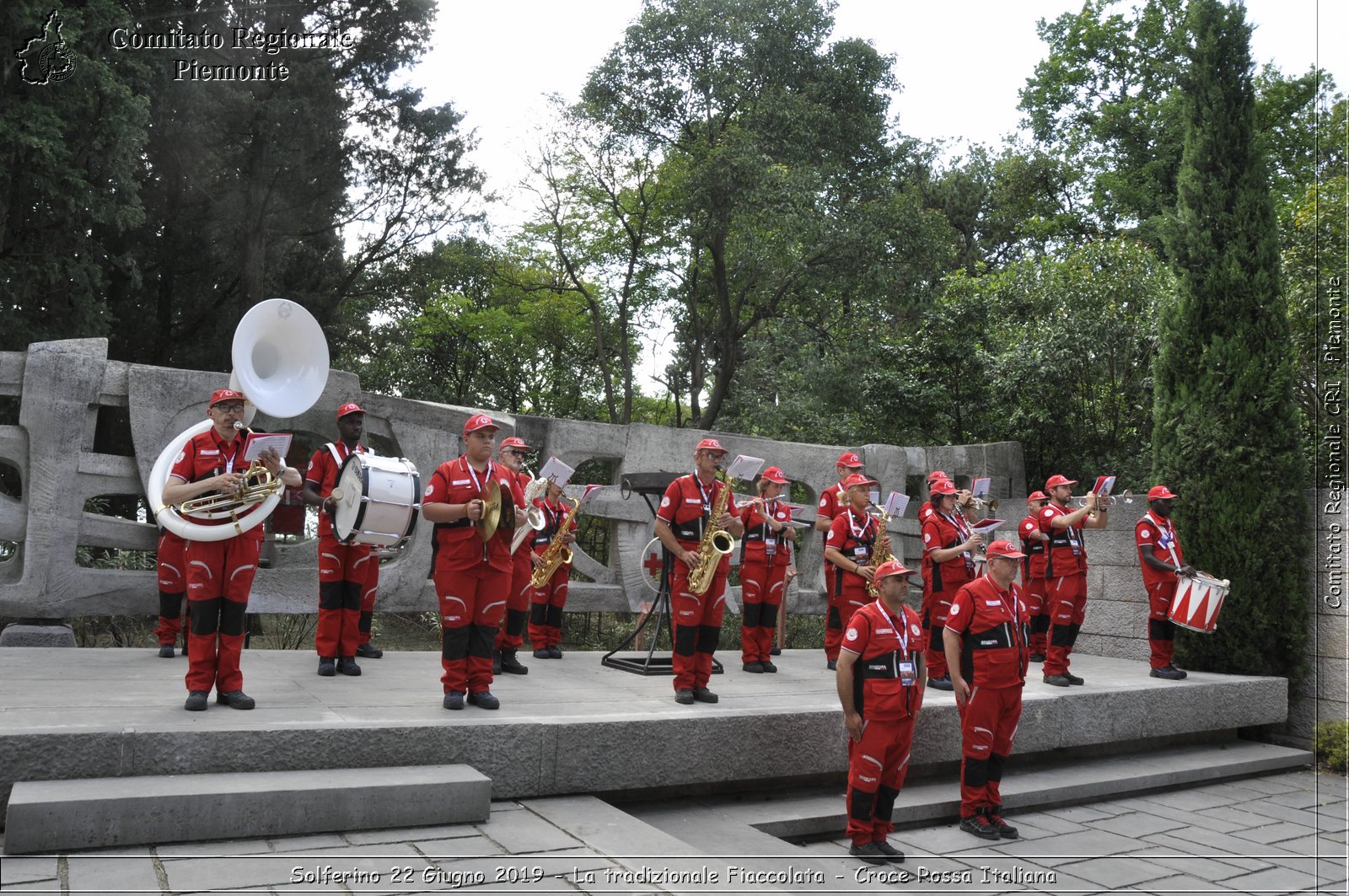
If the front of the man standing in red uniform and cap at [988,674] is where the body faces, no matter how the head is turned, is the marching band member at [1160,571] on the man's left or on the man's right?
on the man's left

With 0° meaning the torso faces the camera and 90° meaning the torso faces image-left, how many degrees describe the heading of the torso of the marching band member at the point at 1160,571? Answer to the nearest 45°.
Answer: approximately 315°

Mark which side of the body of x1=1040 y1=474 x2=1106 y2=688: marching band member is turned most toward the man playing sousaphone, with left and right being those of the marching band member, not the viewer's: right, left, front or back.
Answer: right

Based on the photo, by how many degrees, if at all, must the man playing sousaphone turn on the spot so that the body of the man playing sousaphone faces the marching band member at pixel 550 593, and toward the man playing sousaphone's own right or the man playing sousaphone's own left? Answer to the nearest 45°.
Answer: approximately 90° to the man playing sousaphone's own left

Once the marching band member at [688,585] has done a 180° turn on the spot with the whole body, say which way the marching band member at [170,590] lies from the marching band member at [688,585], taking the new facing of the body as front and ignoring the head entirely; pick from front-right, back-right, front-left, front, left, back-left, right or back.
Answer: front-left

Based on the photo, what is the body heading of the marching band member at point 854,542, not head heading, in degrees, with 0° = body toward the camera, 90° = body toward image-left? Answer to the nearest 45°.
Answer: approximately 315°
